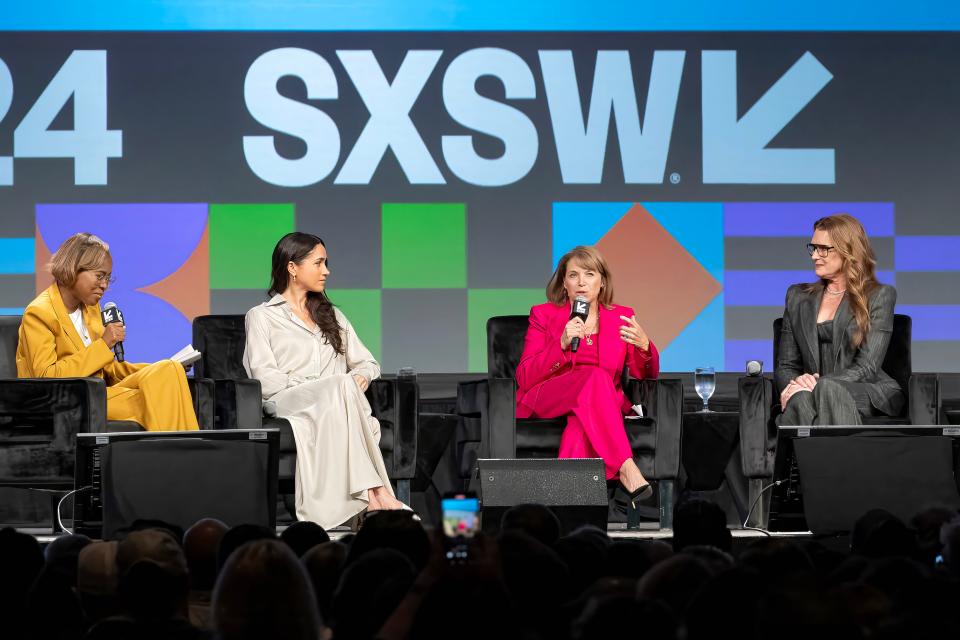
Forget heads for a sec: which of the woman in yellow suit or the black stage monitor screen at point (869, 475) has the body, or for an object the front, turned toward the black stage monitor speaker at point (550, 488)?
the woman in yellow suit

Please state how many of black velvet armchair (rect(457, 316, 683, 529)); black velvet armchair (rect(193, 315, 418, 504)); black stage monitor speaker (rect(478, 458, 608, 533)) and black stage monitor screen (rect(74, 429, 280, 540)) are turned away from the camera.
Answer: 2

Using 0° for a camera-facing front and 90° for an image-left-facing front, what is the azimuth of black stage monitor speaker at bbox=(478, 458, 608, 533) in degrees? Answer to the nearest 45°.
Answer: approximately 180°

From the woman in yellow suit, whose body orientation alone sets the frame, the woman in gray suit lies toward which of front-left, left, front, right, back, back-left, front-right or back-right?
front-left

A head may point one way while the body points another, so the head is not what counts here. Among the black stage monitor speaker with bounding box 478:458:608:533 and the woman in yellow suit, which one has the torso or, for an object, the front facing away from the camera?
the black stage monitor speaker

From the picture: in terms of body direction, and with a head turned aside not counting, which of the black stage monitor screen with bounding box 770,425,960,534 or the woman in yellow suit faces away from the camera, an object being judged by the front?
the black stage monitor screen

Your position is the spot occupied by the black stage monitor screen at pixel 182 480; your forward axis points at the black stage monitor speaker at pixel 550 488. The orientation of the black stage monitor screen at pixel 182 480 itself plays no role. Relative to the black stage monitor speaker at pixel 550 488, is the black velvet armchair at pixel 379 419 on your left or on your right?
left

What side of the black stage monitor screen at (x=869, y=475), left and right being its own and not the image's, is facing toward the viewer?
back

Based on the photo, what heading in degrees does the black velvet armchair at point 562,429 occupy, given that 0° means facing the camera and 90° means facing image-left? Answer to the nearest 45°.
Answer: approximately 0°

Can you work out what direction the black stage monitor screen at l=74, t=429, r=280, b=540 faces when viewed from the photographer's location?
facing away from the viewer

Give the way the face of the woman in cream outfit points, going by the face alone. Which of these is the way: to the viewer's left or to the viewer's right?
to the viewer's right
